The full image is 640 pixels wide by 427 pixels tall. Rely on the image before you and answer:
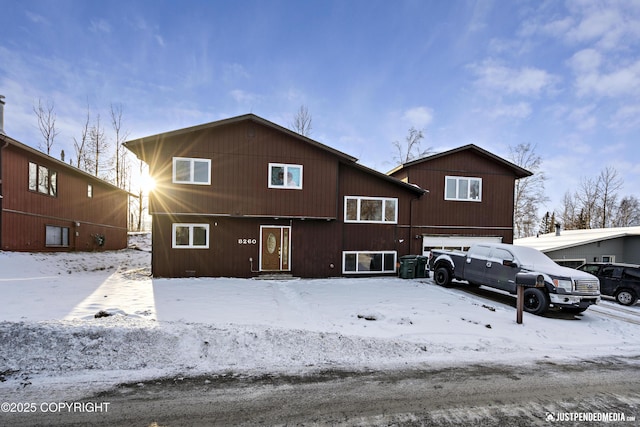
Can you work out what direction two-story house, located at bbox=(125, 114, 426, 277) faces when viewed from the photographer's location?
facing the viewer

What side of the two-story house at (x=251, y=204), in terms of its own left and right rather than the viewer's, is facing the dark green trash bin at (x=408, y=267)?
left

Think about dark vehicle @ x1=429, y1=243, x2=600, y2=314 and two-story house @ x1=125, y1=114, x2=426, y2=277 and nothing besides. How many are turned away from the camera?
0

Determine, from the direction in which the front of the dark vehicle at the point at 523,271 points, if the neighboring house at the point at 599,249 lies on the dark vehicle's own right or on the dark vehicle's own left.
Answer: on the dark vehicle's own left

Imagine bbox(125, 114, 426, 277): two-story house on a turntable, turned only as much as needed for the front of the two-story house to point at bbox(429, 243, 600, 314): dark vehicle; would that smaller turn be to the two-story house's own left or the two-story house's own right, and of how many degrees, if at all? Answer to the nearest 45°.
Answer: approximately 45° to the two-story house's own left

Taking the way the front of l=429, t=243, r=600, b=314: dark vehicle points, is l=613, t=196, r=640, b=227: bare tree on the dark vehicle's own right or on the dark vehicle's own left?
on the dark vehicle's own left

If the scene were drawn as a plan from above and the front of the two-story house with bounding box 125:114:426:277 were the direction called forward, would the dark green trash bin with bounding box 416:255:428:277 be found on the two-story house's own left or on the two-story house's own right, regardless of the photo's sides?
on the two-story house's own left

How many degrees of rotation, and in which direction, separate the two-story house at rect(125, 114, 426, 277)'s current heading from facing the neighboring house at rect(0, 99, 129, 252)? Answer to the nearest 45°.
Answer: approximately 135° to its right

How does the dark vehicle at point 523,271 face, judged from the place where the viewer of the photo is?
facing the viewer and to the right of the viewer

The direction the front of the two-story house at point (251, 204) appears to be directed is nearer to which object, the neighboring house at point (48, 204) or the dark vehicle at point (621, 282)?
the dark vehicle
